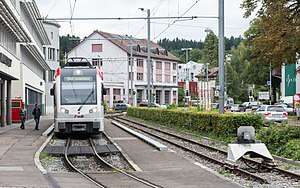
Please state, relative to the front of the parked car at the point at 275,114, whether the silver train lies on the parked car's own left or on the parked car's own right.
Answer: on the parked car's own left

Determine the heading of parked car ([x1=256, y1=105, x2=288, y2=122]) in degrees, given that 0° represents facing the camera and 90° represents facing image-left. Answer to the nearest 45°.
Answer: approximately 135°

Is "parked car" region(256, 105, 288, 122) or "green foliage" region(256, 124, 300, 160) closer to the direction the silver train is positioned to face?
the green foliage

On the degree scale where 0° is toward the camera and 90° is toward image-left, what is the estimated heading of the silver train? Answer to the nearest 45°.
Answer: approximately 0°

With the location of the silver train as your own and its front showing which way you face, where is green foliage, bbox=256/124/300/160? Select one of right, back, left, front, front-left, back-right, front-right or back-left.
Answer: front-left

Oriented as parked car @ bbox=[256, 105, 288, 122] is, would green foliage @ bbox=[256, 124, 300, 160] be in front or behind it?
behind

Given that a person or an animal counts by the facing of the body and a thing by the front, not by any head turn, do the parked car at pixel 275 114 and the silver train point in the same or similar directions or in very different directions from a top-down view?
very different directions

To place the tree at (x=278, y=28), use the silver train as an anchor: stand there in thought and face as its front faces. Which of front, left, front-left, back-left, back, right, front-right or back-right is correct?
left

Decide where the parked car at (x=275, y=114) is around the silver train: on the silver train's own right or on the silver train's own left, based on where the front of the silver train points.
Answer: on the silver train's own left

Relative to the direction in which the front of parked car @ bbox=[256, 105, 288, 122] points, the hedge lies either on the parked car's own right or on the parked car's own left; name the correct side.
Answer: on the parked car's own left

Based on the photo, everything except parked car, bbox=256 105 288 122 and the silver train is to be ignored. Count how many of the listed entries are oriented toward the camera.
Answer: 1
